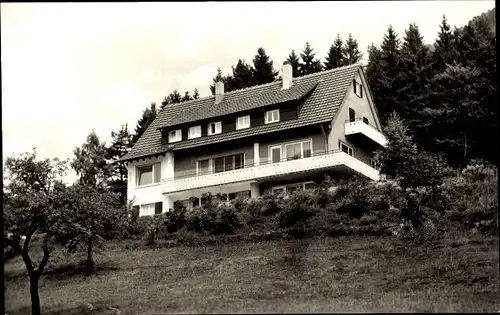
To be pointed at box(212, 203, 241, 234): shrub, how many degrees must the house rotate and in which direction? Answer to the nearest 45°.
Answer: approximately 45° to its left

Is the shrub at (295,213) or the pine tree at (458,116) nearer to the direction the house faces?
the shrub

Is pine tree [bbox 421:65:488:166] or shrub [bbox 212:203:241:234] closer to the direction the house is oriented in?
the shrub

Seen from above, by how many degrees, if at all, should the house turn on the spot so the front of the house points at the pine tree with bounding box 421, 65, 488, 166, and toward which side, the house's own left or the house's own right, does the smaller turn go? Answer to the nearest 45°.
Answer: approximately 135° to the house's own left

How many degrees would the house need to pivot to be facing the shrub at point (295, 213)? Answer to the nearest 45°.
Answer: approximately 45° to its left

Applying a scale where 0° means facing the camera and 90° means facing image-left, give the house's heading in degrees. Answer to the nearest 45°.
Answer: approximately 45°
